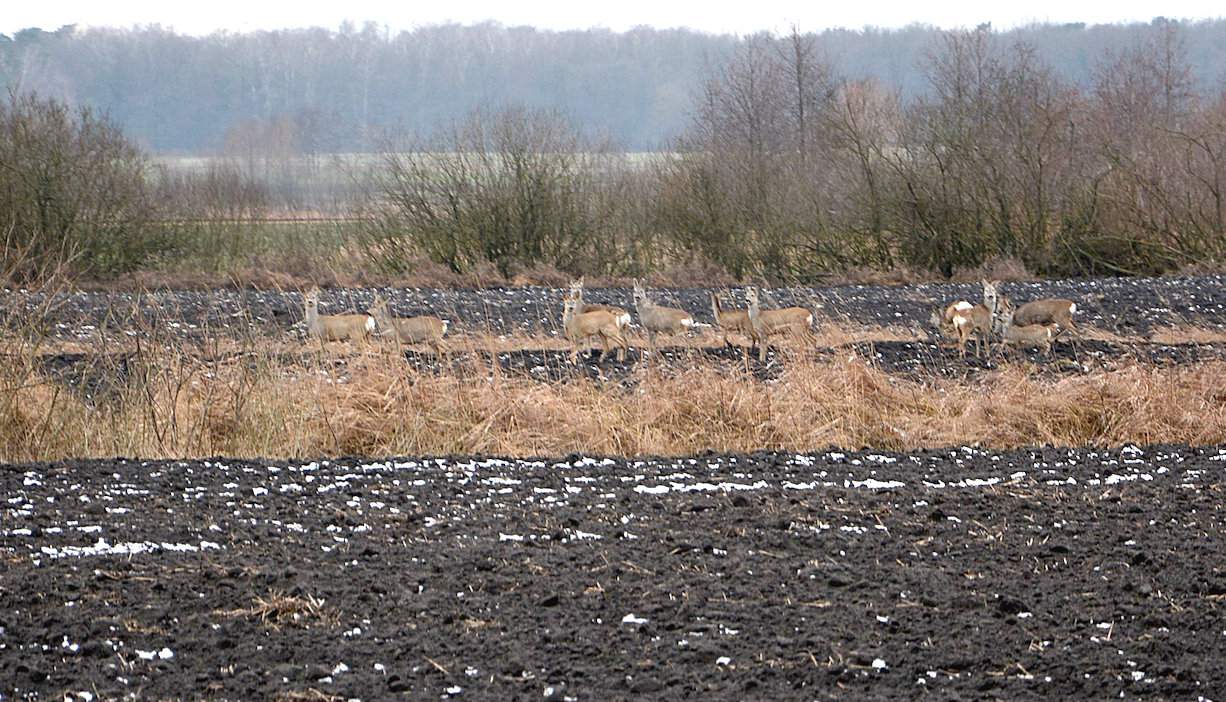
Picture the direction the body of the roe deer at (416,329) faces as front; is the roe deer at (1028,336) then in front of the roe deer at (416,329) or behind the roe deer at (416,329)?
behind

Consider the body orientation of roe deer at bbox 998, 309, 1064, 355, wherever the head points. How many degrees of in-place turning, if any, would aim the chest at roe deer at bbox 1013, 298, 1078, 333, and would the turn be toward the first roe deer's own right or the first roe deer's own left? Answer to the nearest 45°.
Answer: approximately 90° to the first roe deer's own right

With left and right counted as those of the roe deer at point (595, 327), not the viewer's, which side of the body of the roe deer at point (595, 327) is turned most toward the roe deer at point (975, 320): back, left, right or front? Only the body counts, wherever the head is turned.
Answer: back

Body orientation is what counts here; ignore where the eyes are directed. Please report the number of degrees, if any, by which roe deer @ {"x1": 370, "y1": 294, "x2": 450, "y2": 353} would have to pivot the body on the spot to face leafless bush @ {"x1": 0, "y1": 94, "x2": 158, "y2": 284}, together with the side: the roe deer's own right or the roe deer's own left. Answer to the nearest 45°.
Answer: approximately 45° to the roe deer's own right

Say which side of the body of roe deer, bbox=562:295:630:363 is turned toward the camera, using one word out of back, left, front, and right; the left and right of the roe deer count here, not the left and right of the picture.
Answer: left

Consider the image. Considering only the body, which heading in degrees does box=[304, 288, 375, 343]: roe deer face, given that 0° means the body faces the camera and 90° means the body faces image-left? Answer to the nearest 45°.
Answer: approximately 90°

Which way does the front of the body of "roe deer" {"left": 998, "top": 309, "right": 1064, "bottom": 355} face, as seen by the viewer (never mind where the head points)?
to the viewer's left

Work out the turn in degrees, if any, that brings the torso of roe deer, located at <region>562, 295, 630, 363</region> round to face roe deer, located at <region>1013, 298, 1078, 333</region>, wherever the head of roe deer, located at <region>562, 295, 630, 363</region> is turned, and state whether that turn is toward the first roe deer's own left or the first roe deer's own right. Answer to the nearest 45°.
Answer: approximately 180°

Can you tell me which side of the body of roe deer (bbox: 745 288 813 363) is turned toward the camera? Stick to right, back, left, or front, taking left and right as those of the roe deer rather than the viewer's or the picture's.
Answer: left

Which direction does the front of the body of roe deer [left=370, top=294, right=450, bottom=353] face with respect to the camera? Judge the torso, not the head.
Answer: to the viewer's left

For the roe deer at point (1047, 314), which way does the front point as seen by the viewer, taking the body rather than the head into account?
to the viewer's left
